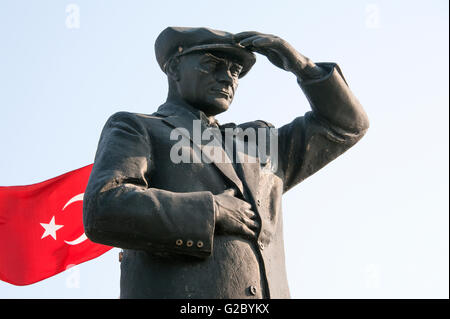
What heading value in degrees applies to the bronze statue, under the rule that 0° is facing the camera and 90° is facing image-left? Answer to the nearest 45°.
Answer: approximately 315°

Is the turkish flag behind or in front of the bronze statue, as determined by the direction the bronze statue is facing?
behind
